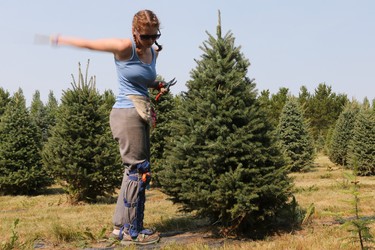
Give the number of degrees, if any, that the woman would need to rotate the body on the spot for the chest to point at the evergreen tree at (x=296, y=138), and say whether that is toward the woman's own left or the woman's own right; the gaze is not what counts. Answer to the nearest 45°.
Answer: approximately 90° to the woman's own left

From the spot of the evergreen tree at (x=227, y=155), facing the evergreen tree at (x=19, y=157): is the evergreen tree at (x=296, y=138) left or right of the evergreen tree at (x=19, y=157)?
right

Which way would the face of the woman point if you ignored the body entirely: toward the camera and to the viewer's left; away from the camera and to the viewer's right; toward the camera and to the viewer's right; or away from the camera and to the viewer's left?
toward the camera and to the viewer's right

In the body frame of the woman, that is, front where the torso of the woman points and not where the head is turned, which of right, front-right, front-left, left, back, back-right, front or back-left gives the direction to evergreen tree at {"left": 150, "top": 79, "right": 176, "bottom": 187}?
back-left

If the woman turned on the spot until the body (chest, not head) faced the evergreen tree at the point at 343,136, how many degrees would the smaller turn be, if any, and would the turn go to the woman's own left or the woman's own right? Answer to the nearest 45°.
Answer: approximately 90° to the woman's own left

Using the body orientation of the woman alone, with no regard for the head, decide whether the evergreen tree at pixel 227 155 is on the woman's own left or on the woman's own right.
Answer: on the woman's own left

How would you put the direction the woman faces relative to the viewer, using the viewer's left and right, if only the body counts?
facing the viewer and to the right of the viewer

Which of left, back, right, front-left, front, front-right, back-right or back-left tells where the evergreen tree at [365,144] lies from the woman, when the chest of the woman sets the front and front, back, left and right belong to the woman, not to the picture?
left

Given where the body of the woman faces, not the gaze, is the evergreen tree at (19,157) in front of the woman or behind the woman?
behind
